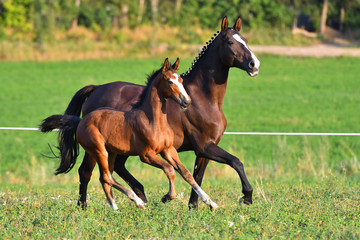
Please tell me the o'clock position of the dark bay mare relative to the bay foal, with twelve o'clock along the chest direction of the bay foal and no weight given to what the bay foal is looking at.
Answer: The dark bay mare is roughly at 9 o'clock from the bay foal.

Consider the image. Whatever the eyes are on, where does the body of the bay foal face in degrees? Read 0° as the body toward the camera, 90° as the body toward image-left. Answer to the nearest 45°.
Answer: approximately 315°
